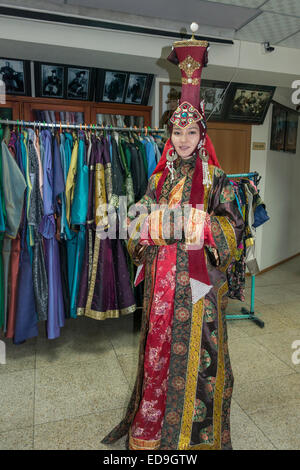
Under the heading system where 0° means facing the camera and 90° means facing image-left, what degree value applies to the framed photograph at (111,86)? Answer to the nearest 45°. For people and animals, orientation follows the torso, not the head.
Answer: approximately 0°

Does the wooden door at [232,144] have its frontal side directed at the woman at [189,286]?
yes

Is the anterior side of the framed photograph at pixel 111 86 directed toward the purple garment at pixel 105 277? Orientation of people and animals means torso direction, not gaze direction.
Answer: yes

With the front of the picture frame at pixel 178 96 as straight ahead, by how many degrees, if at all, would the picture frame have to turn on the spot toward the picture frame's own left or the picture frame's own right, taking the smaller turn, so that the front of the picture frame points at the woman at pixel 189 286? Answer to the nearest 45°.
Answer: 0° — it already faces them
